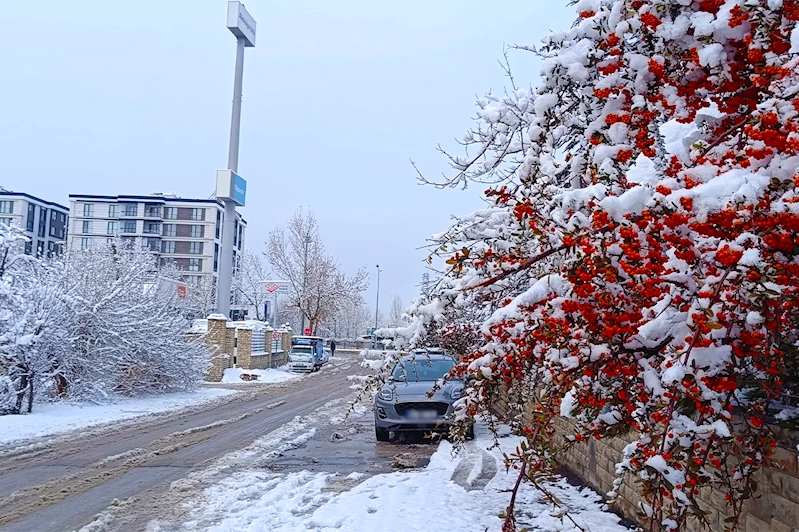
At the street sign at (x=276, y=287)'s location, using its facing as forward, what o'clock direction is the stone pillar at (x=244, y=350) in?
The stone pillar is roughly at 12 o'clock from the street sign.

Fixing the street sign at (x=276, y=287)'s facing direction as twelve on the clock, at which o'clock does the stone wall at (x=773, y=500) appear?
The stone wall is roughly at 12 o'clock from the street sign.

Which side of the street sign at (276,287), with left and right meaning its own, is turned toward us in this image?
front

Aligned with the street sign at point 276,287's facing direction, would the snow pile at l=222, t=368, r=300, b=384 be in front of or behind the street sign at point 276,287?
in front

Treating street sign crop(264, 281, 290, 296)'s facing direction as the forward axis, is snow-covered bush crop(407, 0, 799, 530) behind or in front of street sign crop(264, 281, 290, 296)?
in front

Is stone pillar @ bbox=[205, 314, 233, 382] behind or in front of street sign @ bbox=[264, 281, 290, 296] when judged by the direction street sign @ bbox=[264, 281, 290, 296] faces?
in front

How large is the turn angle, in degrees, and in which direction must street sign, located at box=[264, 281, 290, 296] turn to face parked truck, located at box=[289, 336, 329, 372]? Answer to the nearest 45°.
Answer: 0° — it already faces it
